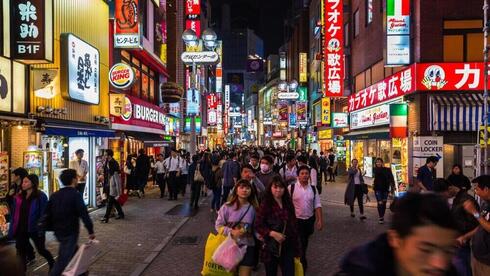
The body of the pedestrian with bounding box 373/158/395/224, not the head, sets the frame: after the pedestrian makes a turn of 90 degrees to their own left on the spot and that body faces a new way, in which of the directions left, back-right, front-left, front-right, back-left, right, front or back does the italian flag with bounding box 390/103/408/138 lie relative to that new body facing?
left

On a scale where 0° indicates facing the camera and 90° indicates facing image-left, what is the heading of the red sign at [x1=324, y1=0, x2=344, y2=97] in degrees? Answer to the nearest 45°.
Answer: approximately 0°

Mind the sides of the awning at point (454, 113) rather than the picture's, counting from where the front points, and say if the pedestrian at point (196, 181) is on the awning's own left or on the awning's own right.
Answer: on the awning's own right

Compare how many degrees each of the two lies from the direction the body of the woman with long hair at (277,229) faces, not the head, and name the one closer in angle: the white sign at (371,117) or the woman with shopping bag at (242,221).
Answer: the woman with shopping bag

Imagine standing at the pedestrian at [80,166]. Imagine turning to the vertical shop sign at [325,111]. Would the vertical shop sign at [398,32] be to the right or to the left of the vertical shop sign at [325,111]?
right

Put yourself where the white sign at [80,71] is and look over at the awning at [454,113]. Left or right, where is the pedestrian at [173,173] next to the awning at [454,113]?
left

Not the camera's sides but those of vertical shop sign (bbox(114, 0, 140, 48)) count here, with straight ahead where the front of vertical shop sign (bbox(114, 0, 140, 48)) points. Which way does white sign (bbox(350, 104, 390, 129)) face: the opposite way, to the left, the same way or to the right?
to the right
